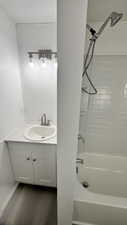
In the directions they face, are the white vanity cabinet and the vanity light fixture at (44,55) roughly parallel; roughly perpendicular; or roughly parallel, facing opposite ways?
roughly parallel

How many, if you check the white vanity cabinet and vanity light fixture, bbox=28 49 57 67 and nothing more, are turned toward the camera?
2

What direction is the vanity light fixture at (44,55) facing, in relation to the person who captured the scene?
facing the viewer

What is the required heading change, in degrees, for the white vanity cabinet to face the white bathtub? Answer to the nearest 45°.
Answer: approximately 90° to its left

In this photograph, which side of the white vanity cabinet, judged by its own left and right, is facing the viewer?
front
